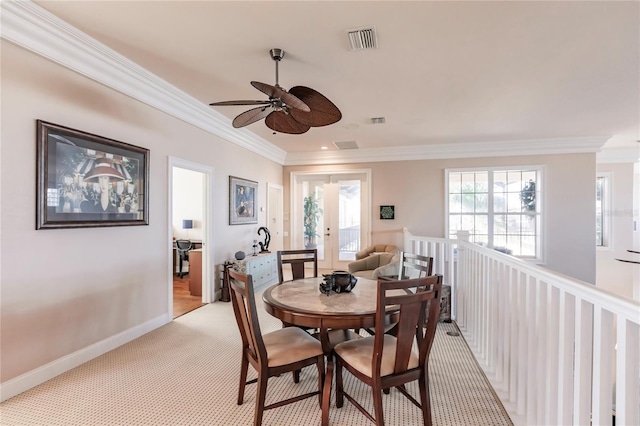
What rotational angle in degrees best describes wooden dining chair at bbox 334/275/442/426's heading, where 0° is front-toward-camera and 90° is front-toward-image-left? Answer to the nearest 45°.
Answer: approximately 135°

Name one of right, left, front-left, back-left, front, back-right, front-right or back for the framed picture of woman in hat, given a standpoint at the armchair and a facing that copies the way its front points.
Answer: front

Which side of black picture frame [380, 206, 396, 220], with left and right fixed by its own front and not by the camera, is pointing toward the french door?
right

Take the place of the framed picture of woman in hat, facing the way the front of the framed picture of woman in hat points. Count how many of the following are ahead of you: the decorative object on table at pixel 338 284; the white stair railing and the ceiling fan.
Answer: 3

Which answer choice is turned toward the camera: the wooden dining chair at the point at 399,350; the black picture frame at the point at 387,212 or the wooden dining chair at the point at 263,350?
the black picture frame

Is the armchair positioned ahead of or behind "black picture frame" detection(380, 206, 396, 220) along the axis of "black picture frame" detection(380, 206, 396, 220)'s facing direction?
ahead

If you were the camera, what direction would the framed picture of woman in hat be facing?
facing the viewer and to the right of the viewer

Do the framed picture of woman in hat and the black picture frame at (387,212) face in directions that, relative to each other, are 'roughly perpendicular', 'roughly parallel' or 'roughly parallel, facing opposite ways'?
roughly perpendicular

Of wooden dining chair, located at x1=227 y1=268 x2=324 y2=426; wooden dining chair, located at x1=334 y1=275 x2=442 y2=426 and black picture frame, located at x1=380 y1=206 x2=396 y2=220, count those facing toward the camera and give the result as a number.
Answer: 1

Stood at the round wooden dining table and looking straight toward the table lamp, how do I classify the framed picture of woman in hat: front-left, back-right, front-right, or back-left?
front-left

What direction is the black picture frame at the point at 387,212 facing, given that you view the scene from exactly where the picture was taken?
facing the viewer

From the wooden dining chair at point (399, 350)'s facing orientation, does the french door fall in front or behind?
in front

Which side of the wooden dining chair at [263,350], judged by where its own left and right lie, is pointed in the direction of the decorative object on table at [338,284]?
front

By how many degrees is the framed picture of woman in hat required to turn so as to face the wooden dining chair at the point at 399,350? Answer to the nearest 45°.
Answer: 0° — it already faces it

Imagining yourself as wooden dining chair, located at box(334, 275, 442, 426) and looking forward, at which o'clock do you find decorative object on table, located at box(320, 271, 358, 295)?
The decorative object on table is roughly at 12 o'clock from the wooden dining chair.

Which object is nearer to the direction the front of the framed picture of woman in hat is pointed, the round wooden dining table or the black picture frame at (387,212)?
the round wooden dining table

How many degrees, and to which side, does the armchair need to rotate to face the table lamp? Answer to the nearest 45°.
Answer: approximately 45° to its right
